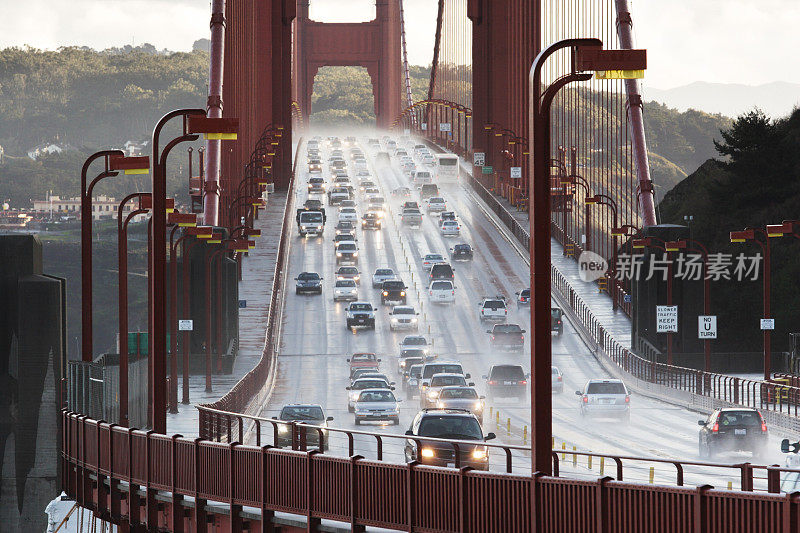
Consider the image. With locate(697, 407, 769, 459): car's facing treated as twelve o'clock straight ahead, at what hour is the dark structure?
The dark structure is roughly at 8 o'clock from the car.

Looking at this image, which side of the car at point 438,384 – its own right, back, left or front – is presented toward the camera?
front

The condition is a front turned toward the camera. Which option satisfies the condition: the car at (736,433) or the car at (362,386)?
the car at (362,386)

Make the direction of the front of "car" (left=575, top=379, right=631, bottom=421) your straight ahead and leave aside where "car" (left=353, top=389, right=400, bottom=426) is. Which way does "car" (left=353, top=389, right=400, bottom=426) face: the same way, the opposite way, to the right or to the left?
the opposite way

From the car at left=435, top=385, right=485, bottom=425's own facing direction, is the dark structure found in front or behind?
in front

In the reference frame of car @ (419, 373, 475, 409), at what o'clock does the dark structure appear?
The dark structure is roughly at 1 o'clock from the car.

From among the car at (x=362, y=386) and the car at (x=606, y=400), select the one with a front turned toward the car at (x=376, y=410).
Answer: the car at (x=362, y=386)

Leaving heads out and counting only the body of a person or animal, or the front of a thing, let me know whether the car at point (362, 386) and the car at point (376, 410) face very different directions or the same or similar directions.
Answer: same or similar directions

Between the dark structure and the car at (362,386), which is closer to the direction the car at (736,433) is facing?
the car

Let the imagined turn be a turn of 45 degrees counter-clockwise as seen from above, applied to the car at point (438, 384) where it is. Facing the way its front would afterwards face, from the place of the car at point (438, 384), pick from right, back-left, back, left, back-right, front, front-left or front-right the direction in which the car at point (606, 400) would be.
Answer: front-left

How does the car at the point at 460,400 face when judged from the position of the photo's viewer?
facing the viewer

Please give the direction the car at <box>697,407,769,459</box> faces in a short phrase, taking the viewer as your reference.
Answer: facing away from the viewer

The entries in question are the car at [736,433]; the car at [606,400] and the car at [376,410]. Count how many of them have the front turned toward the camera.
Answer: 1

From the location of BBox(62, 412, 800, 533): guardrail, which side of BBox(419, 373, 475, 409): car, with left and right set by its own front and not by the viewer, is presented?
front

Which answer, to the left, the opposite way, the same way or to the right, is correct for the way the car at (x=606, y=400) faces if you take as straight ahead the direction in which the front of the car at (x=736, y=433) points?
the same way
